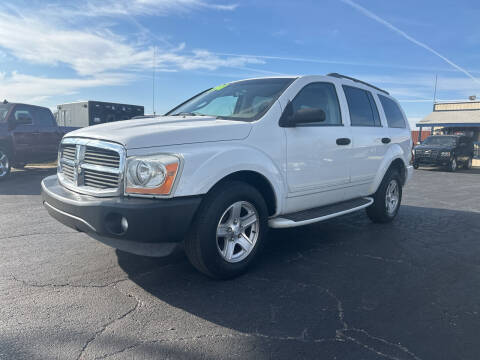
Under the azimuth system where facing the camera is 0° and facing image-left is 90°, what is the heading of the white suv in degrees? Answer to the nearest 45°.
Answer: approximately 45°

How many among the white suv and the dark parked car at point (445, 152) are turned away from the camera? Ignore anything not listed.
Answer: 0

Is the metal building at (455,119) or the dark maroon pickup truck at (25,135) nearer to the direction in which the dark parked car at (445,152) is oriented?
the dark maroon pickup truck

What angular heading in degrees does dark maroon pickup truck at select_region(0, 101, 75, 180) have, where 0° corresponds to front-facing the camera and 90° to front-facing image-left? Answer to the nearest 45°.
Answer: approximately 45°

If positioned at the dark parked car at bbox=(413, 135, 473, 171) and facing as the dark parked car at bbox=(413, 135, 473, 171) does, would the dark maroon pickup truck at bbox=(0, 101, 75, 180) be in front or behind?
in front

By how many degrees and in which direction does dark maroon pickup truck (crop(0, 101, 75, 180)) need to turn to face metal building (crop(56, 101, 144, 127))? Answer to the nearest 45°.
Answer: approximately 135° to its right

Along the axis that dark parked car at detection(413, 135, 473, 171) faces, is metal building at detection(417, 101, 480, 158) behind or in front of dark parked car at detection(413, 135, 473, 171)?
behind

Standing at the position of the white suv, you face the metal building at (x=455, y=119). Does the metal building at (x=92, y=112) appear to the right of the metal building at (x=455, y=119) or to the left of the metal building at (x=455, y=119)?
left

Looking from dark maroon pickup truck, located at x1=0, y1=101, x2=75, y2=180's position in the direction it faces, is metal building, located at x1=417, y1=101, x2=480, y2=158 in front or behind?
behind

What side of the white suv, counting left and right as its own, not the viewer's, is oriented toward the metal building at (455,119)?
back

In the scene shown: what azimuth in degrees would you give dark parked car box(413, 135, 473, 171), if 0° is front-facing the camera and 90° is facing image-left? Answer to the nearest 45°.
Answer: approximately 45°
